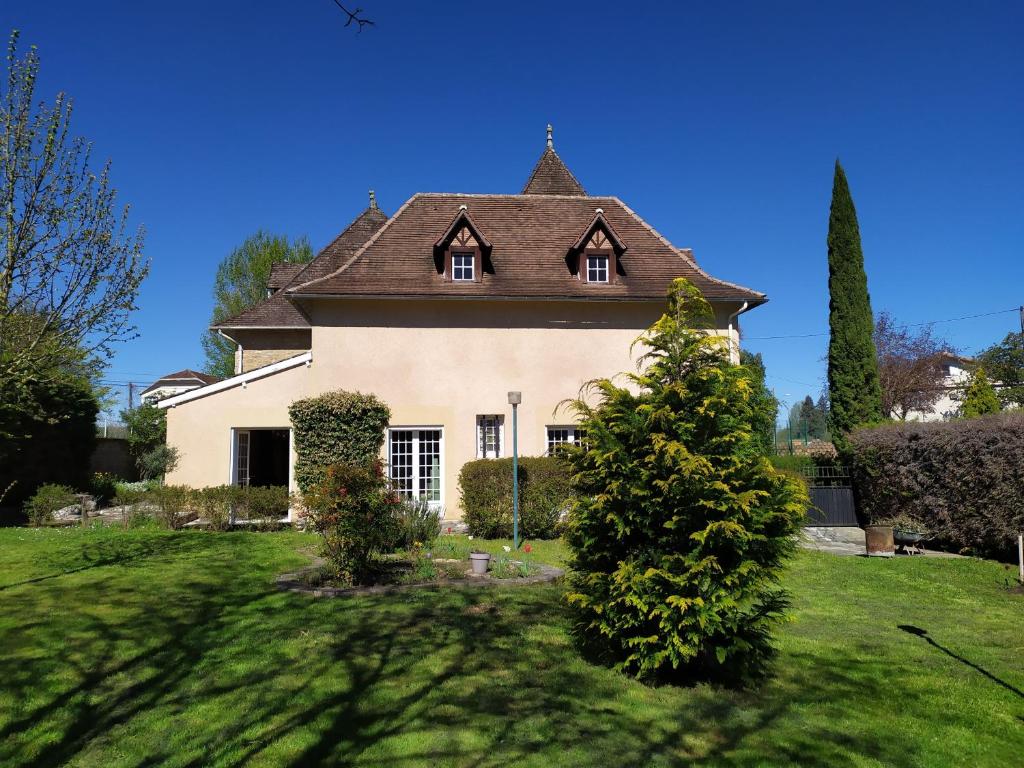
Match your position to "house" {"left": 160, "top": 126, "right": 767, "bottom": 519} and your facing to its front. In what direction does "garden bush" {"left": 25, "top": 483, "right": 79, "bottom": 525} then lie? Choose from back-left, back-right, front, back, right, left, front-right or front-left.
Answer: right

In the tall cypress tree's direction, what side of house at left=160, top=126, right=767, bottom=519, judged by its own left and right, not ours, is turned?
left

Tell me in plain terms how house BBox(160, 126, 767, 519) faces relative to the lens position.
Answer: facing the viewer

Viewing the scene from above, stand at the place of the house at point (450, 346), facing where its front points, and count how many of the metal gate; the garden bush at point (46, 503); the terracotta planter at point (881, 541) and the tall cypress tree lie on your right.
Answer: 1

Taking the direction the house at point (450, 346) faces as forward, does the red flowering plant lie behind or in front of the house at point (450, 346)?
in front

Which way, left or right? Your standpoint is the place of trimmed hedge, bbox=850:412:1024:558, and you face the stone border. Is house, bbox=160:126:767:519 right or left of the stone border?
right

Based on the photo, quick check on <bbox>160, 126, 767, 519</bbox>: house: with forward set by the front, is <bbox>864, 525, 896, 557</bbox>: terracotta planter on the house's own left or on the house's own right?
on the house's own left

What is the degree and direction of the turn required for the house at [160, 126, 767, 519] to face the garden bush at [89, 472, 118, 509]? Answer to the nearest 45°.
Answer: approximately 135° to its right

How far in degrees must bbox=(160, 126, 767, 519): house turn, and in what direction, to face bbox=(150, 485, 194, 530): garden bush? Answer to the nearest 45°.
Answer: approximately 90° to its right

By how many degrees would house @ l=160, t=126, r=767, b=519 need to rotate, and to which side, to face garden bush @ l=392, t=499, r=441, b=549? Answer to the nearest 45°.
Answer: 0° — it already faces it

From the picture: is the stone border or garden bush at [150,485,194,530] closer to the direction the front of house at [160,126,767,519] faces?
the stone border

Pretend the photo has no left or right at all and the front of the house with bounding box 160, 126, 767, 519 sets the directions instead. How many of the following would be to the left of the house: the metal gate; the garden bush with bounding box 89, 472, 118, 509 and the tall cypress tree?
2

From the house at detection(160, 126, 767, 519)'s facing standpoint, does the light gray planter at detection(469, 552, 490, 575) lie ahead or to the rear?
ahead

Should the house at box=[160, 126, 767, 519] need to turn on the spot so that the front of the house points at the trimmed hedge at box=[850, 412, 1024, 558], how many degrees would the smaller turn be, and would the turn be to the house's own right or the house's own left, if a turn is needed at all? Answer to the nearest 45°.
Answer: approximately 90° to the house's own left

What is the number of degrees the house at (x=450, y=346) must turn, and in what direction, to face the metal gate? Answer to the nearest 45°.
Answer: approximately 90° to its left
